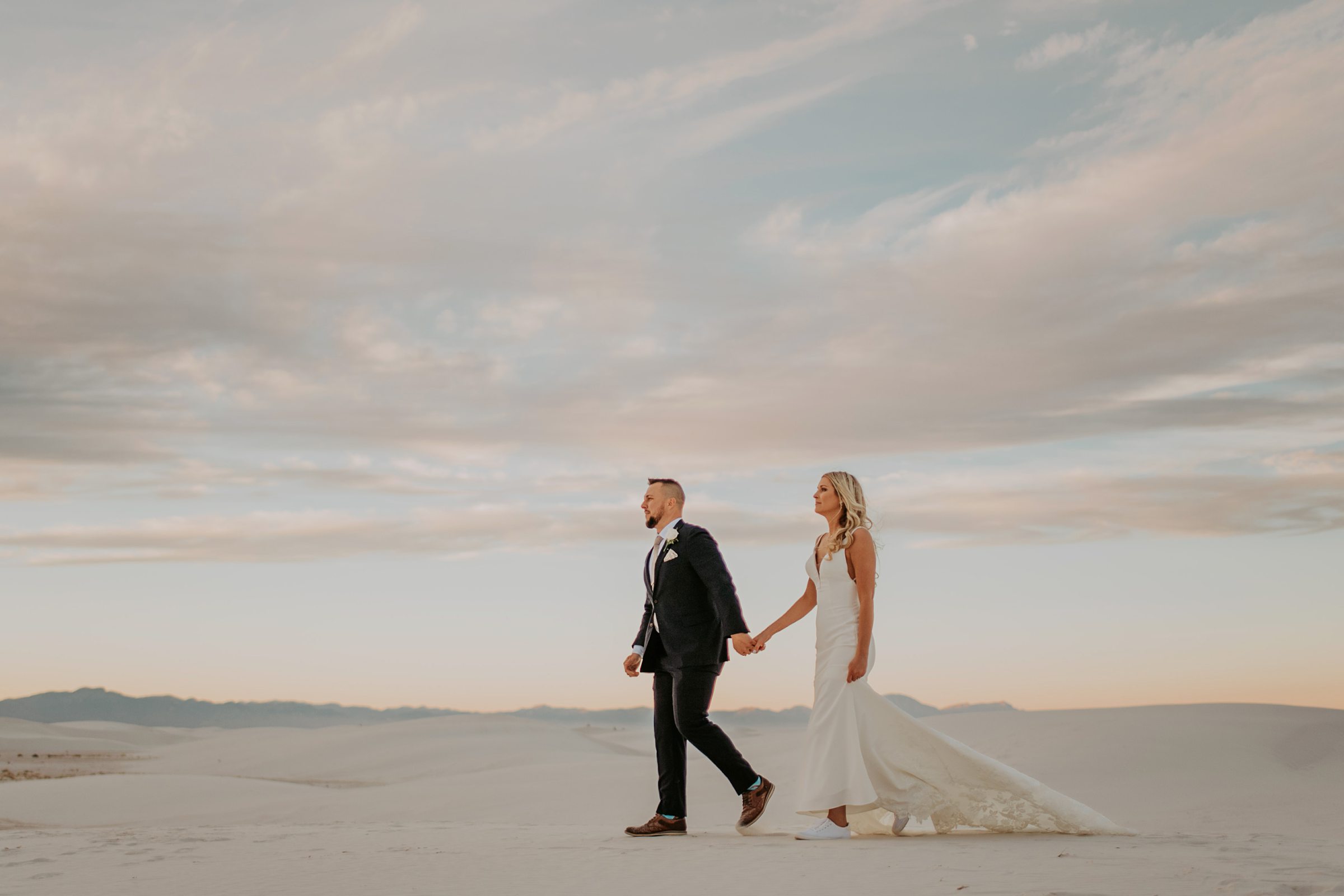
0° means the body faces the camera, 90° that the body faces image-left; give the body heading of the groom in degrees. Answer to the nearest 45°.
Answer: approximately 90°

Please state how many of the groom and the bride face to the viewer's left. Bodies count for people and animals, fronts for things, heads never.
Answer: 2

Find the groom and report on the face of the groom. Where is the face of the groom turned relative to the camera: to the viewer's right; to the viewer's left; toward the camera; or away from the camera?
to the viewer's left

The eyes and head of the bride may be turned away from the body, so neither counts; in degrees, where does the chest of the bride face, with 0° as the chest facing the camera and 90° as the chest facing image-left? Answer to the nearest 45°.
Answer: approximately 90°

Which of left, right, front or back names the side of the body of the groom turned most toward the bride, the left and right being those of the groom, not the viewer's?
back

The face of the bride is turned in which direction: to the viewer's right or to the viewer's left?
to the viewer's left

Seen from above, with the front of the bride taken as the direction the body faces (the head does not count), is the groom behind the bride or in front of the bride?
in front

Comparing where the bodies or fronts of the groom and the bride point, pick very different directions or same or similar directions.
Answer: same or similar directions
